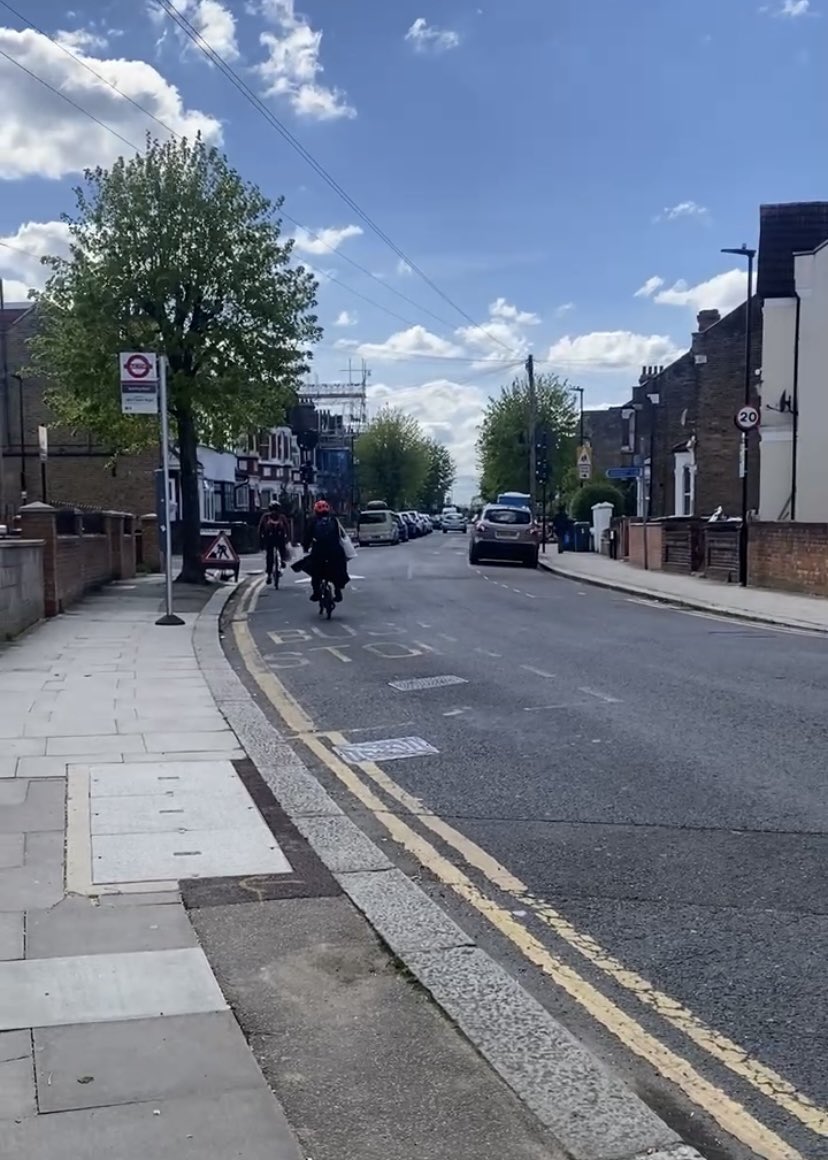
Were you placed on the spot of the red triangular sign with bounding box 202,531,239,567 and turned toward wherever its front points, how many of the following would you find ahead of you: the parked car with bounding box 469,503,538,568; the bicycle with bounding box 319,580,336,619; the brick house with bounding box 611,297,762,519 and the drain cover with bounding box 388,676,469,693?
2

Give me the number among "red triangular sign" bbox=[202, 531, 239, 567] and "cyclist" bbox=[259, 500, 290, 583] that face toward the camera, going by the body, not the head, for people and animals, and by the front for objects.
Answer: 1

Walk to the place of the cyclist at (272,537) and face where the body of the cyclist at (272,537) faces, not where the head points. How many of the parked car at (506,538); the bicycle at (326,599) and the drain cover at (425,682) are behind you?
2

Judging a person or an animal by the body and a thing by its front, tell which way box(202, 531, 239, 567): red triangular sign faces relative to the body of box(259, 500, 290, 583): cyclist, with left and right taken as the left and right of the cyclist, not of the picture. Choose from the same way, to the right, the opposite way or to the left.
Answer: the opposite way

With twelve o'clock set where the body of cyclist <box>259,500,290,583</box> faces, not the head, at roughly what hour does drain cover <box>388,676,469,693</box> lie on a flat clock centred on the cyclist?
The drain cover is roughly at 6 o'clock from the cyclist.

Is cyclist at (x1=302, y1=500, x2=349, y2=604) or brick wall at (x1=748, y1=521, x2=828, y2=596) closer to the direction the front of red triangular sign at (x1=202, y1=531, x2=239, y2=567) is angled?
the cyclist

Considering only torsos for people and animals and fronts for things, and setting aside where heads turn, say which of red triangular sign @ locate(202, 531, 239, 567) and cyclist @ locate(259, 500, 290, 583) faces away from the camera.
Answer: the cyclist

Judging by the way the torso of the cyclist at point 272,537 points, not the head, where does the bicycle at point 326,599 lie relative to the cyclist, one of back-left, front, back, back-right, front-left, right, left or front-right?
back

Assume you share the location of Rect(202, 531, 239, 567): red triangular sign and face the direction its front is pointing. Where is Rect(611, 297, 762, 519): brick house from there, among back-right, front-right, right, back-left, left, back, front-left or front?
back-left

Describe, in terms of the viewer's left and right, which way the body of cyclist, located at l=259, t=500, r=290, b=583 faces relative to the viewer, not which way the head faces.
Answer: facing away from the viewer

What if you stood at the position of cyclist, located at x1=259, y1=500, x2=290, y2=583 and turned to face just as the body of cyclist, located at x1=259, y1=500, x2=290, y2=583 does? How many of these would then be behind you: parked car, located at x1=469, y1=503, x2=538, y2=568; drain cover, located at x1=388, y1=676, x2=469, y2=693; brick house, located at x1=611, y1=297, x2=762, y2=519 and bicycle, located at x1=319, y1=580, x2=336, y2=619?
2
